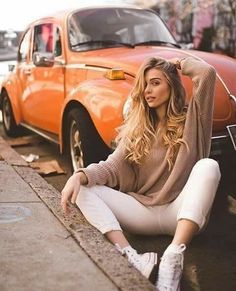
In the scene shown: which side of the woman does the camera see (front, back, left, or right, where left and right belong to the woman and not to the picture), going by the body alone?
front

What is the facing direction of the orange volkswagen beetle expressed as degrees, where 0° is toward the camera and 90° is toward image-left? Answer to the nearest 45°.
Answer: approximately 315°

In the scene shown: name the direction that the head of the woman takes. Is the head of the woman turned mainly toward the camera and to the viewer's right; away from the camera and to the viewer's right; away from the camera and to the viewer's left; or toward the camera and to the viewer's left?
toward the camera and to the viewer's left
